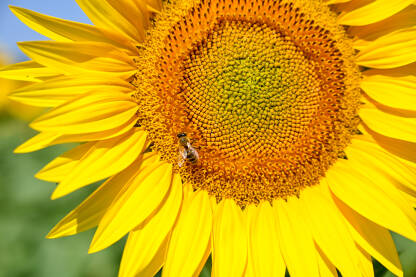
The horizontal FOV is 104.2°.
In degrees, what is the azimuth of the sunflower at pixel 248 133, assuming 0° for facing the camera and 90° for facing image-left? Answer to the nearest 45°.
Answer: approximately 0°
